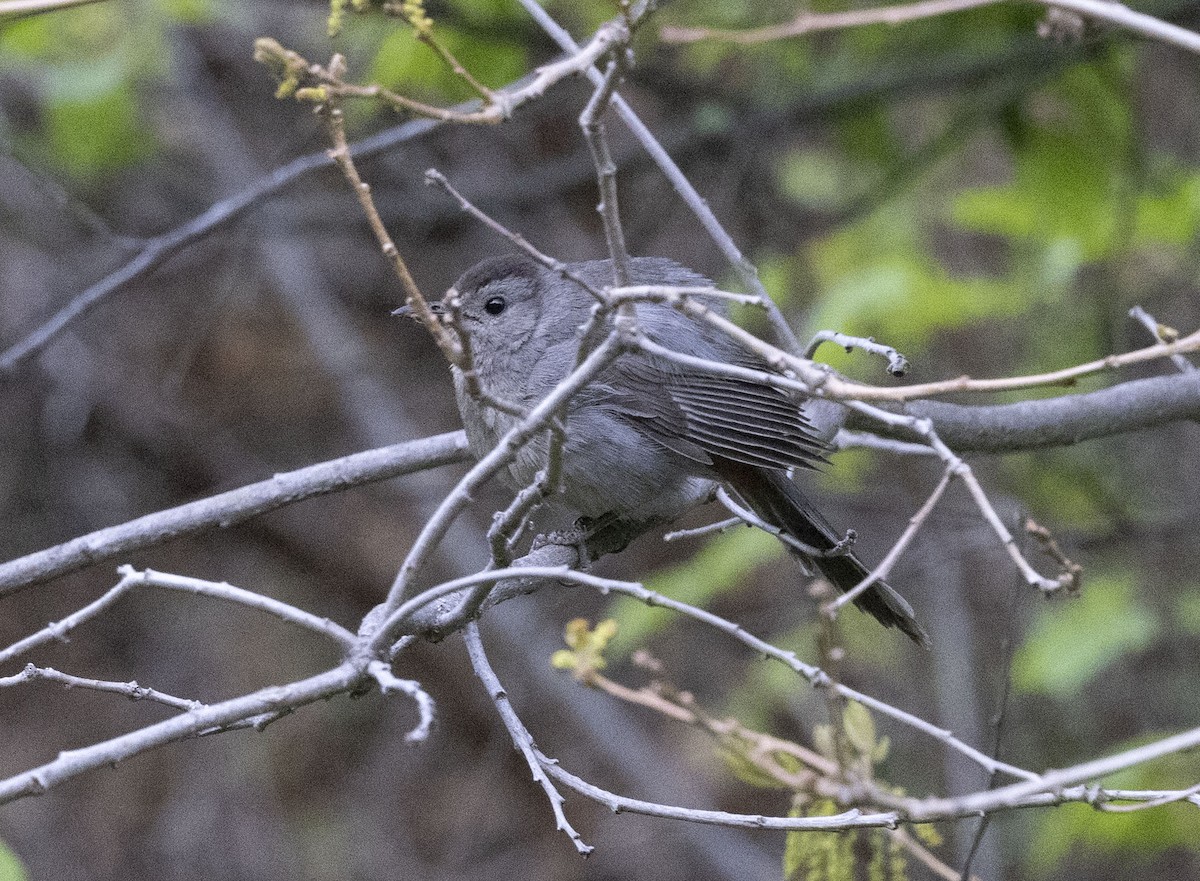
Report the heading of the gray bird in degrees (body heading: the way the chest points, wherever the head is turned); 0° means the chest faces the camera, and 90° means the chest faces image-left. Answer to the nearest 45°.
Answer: approximately 90°

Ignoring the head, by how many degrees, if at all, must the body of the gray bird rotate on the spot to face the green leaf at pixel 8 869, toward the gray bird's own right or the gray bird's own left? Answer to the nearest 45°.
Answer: approximately 45° to the gray bird's own left
